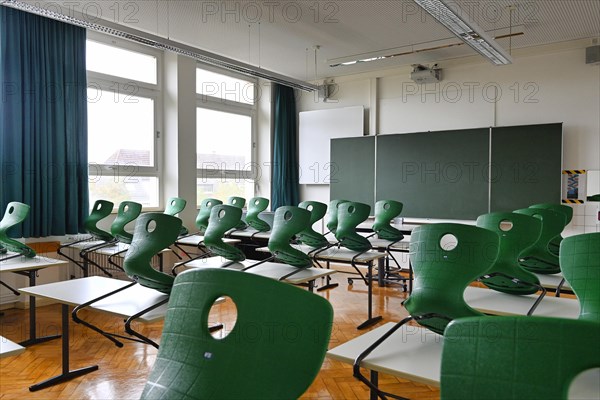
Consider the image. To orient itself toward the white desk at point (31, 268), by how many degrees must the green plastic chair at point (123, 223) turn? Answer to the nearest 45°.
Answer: approximately 180°

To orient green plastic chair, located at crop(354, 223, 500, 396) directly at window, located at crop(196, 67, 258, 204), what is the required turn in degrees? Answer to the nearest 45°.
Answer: approximately 90° to its left

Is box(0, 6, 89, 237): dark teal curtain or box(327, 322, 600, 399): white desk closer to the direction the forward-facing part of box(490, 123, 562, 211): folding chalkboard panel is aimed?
the white desk

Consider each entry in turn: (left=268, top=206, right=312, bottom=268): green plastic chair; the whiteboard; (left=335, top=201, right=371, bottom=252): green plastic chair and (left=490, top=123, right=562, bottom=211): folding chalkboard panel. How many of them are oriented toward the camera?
2

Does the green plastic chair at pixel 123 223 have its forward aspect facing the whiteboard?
yes

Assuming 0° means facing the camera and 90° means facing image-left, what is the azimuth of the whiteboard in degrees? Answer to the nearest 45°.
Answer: approximately 0°

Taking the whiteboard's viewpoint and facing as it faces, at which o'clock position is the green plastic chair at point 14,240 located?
The green plastic chair is roughly at 1 o'clock from the whiteboard.

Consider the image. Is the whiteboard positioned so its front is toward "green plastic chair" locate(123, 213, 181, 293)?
yes

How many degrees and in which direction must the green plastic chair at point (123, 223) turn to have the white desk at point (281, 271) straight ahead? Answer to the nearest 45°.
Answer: approximately 90° to its right

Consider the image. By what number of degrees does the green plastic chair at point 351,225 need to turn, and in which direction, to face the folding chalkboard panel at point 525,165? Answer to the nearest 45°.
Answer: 0° — it already faces it
